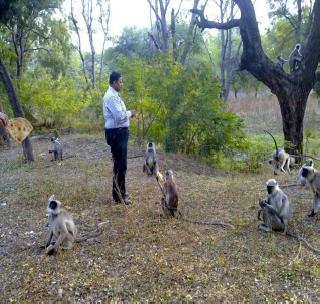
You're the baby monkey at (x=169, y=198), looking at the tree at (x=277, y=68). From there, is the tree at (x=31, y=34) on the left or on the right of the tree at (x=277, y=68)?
left

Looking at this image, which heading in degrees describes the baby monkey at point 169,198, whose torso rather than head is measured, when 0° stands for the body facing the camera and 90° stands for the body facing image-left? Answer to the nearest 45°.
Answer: approximately 180°

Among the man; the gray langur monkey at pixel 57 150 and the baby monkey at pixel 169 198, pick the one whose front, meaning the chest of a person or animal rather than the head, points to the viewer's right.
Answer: the man

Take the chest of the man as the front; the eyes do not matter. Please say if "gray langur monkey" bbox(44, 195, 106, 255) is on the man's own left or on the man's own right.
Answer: on the man's own right

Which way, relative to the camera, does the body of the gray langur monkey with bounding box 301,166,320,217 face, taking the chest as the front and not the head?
to the viewer's left

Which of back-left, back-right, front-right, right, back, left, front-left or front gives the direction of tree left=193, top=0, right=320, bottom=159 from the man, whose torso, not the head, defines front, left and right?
front-left

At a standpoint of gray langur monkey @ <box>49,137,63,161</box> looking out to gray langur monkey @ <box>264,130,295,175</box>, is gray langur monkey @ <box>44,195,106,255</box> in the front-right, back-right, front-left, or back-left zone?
front-right

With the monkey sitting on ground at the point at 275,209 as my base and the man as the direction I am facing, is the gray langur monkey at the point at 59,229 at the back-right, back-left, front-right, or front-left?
front-left

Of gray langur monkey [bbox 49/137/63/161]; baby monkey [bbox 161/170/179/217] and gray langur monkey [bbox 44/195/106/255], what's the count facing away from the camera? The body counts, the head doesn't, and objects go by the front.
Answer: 1

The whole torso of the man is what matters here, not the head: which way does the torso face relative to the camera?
to the viewer's right

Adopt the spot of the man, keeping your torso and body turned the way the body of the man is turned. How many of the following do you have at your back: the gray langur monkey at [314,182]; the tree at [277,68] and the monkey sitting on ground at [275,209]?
0

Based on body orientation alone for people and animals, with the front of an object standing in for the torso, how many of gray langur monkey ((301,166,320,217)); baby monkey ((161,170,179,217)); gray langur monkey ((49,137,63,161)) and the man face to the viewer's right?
1

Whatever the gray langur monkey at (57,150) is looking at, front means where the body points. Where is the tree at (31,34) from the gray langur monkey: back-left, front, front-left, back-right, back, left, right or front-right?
right

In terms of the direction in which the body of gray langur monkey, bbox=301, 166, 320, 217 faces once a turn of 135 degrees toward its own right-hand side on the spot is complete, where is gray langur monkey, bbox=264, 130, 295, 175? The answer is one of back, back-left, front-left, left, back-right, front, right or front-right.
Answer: front-left
